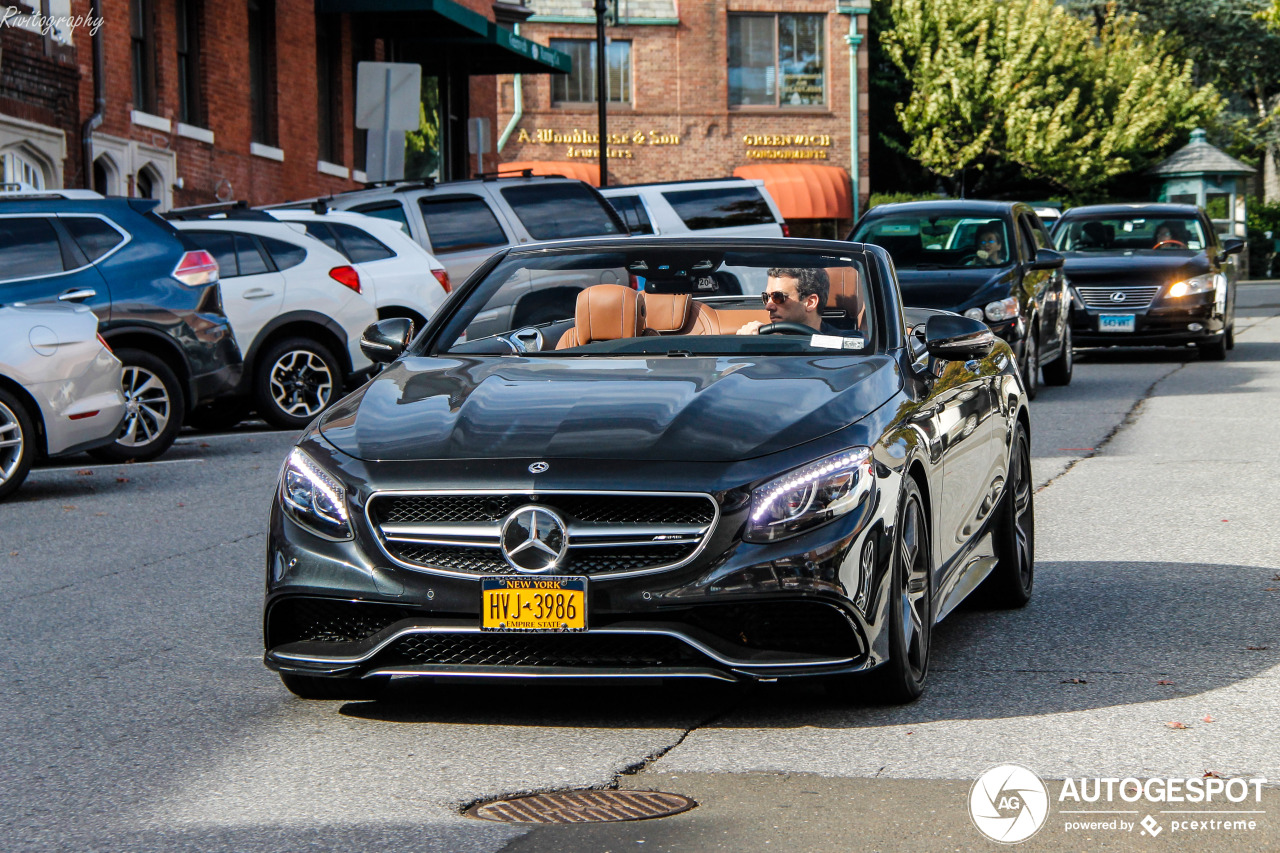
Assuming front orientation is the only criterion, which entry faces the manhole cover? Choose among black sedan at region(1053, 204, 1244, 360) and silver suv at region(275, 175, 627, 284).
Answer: the black sedan

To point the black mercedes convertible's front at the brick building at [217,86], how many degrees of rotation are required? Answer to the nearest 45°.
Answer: approximately 180°

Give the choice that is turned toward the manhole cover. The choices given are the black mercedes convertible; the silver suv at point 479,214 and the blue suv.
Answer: the black mercedes convertible

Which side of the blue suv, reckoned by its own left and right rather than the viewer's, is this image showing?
left

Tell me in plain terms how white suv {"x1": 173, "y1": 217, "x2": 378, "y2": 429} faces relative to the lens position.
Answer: facing to the left of the viewer

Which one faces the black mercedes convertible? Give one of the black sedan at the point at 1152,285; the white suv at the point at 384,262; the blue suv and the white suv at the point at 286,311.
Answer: the black sedan

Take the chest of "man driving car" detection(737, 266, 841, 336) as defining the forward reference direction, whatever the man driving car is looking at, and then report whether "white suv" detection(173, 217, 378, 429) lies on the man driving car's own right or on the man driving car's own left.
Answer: on the man driving car's own right

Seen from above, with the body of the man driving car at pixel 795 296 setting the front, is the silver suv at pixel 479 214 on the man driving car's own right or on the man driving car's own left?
on the man driving car's own right

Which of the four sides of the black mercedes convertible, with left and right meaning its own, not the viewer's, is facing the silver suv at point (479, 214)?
back

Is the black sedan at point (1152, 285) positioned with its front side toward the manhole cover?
yes
